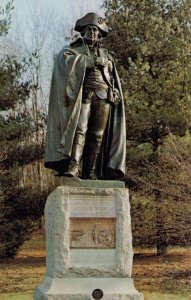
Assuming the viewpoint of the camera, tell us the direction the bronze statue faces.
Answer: facing the viewer

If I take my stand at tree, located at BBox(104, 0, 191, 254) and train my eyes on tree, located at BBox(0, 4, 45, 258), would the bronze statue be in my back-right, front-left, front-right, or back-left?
front-left

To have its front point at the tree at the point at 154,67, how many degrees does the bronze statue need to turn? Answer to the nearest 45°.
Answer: approximately 180°

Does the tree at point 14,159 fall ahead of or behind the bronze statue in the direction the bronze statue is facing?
behind
